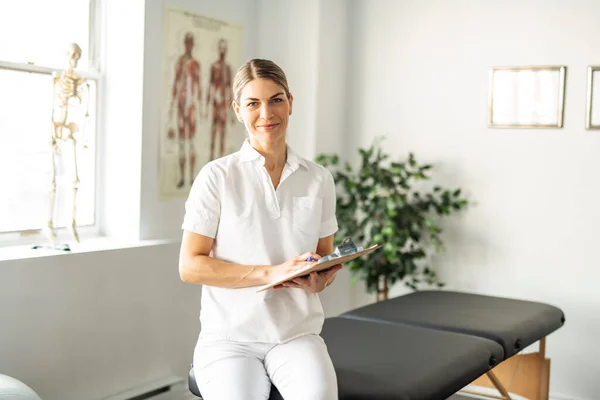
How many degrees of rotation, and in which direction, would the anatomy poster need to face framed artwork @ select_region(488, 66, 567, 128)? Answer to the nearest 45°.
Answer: approximately 45° to its left

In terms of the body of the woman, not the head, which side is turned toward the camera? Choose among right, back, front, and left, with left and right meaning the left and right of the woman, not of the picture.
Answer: front

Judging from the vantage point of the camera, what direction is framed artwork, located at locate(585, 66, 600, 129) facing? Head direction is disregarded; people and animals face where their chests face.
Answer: facing the viewer

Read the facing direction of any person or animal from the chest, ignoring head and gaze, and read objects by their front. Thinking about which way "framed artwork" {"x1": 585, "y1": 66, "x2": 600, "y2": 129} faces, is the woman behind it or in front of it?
in front

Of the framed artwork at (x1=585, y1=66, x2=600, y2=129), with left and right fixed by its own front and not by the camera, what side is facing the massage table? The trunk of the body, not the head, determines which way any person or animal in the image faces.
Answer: front

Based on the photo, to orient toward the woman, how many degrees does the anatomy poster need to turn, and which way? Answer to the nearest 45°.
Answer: approximately 45° to its right

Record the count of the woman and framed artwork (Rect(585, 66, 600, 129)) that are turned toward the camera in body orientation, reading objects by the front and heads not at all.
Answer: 2

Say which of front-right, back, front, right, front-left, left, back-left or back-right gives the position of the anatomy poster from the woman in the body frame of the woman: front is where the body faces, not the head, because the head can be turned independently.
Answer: back

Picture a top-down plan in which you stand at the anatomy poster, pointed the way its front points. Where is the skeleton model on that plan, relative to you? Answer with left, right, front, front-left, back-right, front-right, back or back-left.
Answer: right

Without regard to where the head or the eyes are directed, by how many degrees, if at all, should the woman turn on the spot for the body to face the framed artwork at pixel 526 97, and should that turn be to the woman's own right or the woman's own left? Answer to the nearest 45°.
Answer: approximately 135° to the woman's own left
